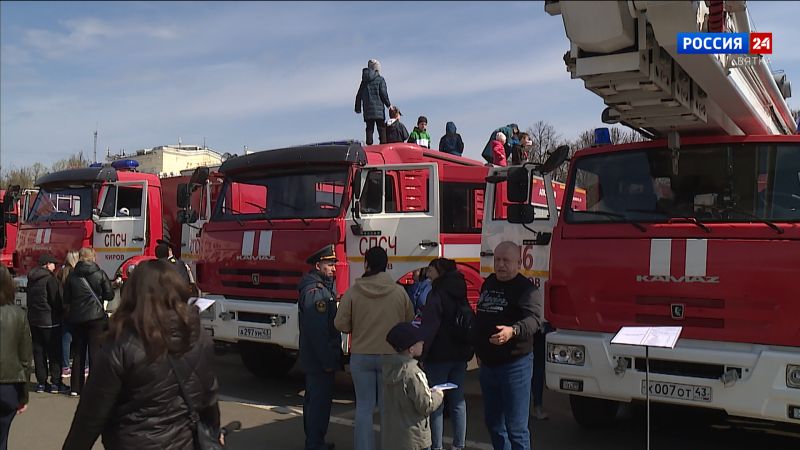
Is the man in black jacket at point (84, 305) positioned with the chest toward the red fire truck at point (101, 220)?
yes

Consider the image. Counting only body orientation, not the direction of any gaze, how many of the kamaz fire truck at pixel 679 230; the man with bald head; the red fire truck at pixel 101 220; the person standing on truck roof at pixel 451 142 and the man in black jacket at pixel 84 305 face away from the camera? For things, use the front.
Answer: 2

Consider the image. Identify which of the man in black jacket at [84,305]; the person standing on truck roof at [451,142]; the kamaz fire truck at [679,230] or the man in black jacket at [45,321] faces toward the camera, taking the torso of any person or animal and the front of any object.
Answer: the kamaz fire truck

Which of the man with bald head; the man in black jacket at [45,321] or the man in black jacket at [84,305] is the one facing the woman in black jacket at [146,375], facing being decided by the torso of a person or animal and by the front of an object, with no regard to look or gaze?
the man with bald head

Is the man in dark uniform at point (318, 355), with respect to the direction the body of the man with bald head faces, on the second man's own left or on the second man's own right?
on the second man's own right

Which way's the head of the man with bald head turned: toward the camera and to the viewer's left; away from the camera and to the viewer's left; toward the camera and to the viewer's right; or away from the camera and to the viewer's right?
toward the camera and to the viewer's left

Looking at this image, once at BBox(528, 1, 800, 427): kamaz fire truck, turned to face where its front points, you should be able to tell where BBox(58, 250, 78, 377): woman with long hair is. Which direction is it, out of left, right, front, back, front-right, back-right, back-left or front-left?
right

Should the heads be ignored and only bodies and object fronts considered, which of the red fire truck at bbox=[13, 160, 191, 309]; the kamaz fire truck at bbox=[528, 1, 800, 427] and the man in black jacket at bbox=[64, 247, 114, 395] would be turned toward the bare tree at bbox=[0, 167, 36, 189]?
the man in black jacket

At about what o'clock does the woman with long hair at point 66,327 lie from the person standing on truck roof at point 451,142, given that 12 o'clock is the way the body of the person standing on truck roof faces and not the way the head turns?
The woman with long hair is roughly at 8 o'clock from the person standing on truck roof.

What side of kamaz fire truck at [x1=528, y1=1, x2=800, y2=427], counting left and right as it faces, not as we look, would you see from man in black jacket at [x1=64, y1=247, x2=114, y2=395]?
right

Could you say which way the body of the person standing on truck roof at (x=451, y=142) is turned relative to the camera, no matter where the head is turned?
away from the camera

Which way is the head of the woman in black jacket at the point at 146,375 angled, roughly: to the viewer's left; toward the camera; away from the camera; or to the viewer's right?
away from the camera

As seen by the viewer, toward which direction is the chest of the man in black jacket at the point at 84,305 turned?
away from the camera

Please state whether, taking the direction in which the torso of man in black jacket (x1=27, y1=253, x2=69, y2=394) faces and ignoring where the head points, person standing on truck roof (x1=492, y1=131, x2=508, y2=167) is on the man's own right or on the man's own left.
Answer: on the man's own right

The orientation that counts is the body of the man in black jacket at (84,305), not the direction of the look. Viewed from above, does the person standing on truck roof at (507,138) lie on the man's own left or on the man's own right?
on the man's own right

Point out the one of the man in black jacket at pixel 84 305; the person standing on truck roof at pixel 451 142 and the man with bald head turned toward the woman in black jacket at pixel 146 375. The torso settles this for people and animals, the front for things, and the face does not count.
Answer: the man with bald head
